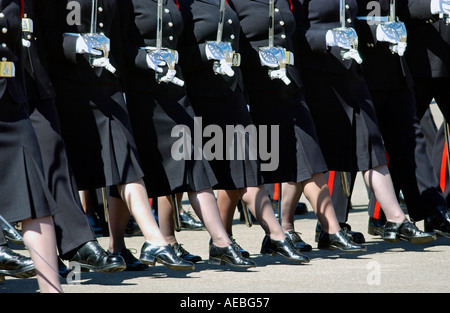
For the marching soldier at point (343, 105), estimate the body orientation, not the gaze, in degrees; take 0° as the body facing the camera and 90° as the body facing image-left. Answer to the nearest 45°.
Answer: approximately 315°

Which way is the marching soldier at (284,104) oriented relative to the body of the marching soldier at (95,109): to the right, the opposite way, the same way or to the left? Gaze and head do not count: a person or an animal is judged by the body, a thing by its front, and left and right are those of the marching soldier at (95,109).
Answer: the same way

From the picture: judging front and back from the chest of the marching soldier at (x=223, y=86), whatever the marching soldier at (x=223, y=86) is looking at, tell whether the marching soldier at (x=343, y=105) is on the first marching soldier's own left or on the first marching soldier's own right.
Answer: on the first marching soldier's own left

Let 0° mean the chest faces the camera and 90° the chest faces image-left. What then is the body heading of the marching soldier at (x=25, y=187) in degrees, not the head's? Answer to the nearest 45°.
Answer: approximately 315°

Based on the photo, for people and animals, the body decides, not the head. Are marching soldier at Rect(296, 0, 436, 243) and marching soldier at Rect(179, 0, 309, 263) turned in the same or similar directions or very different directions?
same or similar directions

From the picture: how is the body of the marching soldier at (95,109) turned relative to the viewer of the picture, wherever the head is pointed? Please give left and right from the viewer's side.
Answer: facing the viewer and to the right of the viewer

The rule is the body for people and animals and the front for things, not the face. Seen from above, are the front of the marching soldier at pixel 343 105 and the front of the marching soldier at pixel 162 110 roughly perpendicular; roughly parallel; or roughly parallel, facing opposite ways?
roughly parallel

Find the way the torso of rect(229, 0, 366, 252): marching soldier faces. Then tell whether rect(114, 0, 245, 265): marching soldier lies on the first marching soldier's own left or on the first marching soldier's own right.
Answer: on the first marching soldier's own right

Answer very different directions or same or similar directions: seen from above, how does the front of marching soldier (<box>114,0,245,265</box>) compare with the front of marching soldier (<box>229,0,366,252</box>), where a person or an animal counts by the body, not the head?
same or similar directions

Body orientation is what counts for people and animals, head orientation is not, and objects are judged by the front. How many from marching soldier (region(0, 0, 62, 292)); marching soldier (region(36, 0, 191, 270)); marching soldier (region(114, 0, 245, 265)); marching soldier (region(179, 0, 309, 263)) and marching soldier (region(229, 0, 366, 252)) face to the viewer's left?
0

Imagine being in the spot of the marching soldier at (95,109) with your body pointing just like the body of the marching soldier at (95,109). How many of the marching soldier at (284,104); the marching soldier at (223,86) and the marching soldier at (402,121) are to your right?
0

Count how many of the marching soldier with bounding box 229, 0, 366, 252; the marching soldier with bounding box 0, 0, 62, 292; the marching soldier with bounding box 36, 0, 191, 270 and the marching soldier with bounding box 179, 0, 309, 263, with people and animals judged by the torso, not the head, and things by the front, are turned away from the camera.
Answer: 0

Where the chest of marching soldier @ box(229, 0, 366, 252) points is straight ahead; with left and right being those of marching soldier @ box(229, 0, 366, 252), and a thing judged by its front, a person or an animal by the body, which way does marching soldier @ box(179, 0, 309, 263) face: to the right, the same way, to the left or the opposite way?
the same way

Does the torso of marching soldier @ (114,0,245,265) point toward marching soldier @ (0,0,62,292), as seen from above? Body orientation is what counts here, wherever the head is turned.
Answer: no
